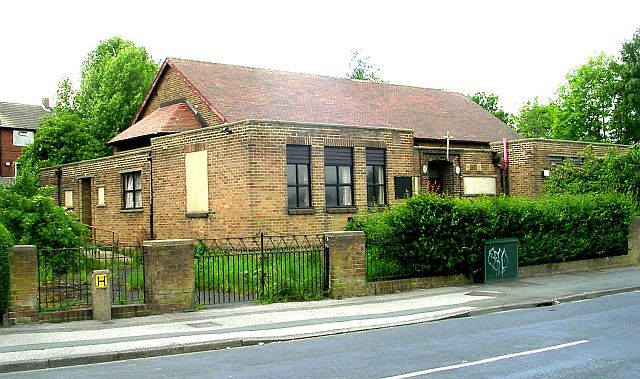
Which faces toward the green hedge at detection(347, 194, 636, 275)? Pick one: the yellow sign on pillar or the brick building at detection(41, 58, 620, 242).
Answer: the brick building

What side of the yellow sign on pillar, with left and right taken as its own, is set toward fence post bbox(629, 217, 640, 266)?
left

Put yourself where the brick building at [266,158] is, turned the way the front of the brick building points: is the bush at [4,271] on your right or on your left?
on your right

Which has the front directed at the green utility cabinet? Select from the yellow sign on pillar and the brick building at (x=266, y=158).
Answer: the brick building

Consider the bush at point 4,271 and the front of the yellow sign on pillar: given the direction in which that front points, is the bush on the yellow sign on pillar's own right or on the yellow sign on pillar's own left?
on the yellow sign on pillar's own right

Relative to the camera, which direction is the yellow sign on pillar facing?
toward the camera

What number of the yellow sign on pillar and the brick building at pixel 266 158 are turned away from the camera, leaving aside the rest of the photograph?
0

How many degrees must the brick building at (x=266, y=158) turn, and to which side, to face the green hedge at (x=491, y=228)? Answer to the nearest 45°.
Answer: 0° — it already faces it

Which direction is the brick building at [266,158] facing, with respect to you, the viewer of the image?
facing the viewer and to the right of the viewer

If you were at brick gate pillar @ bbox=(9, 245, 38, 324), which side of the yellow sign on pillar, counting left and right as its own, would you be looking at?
right

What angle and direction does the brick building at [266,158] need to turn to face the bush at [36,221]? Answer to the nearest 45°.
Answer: approximately 90° to its right

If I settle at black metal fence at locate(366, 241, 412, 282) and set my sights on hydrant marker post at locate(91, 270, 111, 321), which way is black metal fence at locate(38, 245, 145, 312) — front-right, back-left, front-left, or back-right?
front-right

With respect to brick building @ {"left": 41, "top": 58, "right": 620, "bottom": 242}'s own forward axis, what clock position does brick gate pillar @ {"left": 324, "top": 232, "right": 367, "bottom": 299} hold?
The brick gate pillar is roughly at 1 o'clock from the brick building.

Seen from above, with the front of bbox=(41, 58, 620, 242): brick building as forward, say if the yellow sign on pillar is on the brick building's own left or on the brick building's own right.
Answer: on the brick building's own right
